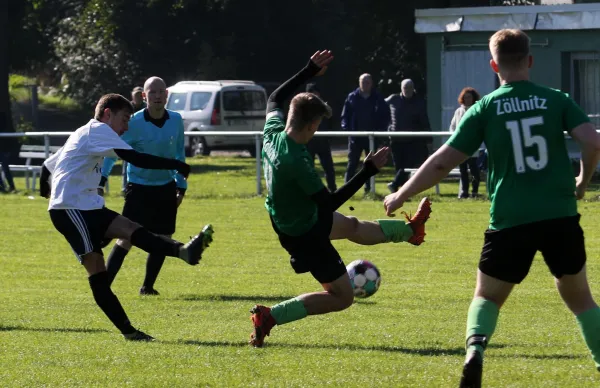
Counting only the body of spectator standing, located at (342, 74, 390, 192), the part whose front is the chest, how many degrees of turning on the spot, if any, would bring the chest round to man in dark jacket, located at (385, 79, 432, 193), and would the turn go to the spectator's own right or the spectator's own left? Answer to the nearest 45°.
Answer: approximately 45° to the spectator's own left

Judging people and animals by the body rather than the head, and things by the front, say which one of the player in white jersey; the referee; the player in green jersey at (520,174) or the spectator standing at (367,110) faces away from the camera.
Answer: the player in green jersey

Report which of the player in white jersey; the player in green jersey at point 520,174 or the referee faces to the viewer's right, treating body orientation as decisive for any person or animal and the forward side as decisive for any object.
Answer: the player in white jersey

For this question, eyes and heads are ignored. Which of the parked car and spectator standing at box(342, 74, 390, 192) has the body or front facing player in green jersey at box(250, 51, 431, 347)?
the spectator standing

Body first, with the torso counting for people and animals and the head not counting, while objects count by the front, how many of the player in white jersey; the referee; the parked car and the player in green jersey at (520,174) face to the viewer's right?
1

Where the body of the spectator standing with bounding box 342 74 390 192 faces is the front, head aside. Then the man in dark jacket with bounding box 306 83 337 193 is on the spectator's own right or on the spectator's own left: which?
on the spectator's own right

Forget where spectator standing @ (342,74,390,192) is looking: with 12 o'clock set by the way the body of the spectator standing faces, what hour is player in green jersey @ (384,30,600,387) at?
The player in green jersey is roughly at 12 o'clock from the spectator standing.

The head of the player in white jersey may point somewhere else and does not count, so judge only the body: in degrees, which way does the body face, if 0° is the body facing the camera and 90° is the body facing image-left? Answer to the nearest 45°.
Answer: approximately 270°

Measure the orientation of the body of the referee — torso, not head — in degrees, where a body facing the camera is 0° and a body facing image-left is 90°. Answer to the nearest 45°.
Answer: approximately 0°

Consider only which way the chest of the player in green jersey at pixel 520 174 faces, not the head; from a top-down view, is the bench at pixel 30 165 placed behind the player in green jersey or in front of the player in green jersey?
in front

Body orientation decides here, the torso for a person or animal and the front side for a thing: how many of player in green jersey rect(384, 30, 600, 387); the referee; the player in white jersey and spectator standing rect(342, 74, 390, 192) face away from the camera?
1

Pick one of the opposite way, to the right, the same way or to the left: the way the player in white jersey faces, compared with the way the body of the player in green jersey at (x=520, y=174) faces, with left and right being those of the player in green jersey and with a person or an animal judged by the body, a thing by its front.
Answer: to the right

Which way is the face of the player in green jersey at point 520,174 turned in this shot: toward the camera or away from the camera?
away from the camera

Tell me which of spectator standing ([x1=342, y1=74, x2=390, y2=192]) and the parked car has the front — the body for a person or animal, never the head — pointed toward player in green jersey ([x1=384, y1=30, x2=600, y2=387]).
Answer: the spectator standing
